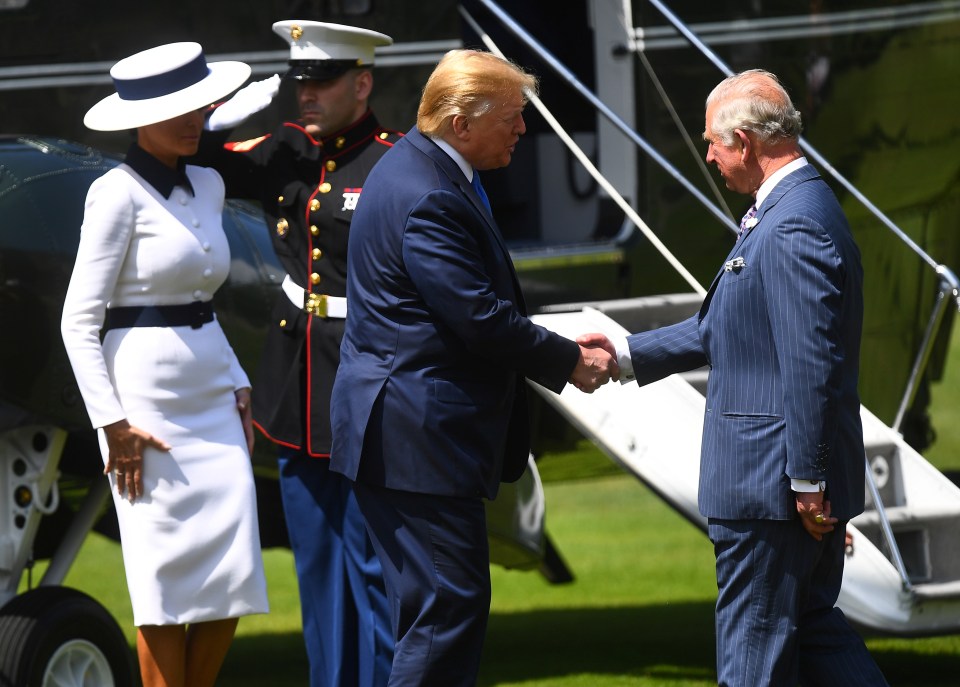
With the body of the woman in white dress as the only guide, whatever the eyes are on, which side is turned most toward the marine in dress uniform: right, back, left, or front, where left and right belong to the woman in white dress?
left

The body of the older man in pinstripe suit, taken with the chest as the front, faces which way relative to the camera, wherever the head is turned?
to the viewer's left

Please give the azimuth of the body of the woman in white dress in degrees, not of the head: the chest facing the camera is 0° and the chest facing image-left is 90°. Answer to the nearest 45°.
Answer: approximately 315°

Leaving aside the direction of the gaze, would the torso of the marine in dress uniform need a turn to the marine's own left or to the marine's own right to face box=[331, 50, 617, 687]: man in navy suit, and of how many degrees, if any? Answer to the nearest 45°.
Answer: approximately 45° to the marine's own left

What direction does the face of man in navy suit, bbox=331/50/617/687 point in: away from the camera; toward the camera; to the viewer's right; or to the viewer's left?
to the viewer's right

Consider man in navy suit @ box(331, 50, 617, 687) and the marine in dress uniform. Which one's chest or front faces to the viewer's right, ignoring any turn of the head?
the man in navy suit

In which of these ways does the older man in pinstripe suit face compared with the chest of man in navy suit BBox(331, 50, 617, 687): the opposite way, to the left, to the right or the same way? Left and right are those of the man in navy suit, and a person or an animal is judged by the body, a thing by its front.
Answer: the opposite way

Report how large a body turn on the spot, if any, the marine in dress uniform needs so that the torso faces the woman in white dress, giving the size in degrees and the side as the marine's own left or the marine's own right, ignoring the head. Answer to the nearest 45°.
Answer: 0° — they already face them

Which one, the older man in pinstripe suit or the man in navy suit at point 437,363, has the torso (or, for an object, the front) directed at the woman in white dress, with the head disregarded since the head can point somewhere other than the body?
the older man in pinstripe suit

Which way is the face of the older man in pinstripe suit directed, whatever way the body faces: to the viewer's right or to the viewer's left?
to the viewer's left

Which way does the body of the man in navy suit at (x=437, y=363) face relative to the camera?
to the viewer's right

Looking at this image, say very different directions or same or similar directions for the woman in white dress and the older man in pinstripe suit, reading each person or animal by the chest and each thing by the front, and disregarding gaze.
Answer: very different directions

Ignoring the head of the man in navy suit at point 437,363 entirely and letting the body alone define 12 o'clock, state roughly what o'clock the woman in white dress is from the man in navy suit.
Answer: The woman in white dress is roughly at 7 o'clock from the man in navy suit.
